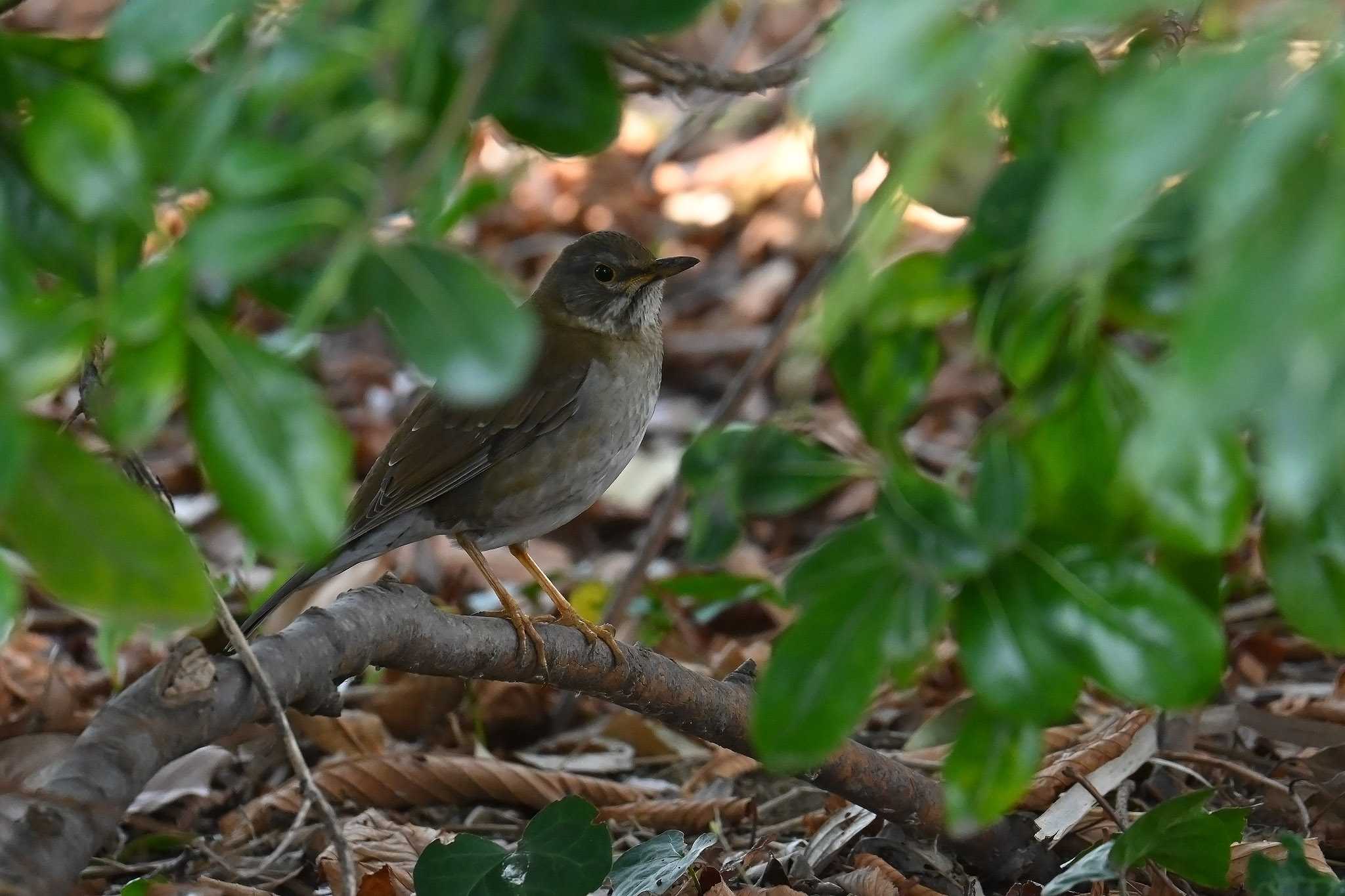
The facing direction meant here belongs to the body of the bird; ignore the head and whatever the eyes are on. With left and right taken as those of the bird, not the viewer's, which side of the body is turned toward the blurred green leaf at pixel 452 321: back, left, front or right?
right

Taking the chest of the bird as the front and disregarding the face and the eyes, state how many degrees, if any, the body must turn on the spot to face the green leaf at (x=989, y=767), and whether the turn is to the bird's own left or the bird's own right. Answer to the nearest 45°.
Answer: approximately 90° to the bird's own right

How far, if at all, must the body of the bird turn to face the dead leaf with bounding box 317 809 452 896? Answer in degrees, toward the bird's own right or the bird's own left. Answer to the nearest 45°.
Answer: approximately 90° to the bird's own right

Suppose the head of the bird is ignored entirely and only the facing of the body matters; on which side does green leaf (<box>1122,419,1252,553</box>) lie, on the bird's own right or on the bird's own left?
on the bird's own right

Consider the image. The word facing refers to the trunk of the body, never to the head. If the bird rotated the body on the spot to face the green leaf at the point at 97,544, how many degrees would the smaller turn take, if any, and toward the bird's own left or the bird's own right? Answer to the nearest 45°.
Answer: approximately 90° to the bird's own right

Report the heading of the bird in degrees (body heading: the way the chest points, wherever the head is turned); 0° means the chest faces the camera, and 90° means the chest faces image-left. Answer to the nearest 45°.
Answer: approximately 270°

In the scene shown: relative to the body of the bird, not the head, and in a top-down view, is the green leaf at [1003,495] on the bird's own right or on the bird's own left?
on the bird's own right

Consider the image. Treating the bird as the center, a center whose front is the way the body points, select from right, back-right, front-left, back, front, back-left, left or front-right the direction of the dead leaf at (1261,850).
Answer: front-right

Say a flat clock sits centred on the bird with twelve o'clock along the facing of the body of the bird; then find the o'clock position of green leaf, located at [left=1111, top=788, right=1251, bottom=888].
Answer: The green leaf is roughly at 2 o'clock from the bird.

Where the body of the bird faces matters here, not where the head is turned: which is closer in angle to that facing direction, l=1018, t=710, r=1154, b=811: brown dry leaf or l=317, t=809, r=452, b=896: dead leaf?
the brown dry leaf

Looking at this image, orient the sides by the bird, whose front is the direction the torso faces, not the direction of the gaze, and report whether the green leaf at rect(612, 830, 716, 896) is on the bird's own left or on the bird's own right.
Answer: on the bird's own right
